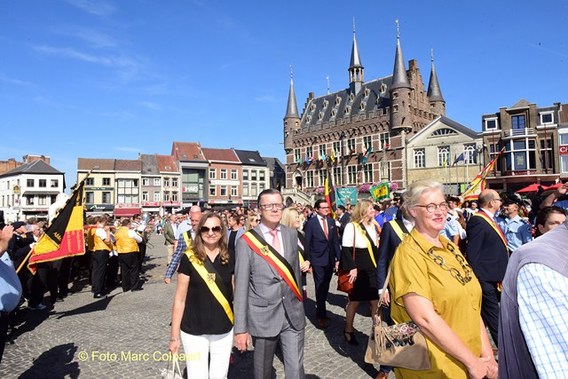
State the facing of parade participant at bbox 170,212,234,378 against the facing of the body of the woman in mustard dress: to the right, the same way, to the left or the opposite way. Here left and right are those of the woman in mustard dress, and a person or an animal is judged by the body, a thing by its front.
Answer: the same way

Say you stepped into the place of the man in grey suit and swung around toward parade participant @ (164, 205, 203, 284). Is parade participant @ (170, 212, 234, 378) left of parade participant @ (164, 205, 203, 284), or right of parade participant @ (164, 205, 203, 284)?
left

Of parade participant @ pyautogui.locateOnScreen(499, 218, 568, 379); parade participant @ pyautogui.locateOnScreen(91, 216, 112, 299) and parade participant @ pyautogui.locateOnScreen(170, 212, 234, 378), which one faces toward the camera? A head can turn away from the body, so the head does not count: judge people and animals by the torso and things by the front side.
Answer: parade participant @ pyautogui.locateOnScreen(170, 212, 234, 378)

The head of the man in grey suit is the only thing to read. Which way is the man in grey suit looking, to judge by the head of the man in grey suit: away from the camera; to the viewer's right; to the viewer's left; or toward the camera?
toward the camera

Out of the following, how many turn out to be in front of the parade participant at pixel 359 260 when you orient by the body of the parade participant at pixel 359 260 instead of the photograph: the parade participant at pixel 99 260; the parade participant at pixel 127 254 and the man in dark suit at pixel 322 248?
0

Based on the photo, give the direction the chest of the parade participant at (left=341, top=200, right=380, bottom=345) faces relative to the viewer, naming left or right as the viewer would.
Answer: facing the viewer and to the right of the viewer

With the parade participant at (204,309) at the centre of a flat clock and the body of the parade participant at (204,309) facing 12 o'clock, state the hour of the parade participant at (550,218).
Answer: the parade participant at (550,218) is roughly at 9 o'clock from the parade participant at (204,309).

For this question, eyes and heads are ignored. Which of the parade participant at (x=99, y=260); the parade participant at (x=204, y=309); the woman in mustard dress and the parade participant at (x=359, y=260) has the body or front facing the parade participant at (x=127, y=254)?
the parade participant at (x=99, y=260)

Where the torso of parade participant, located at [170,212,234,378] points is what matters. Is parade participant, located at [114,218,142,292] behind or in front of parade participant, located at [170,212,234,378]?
behind
